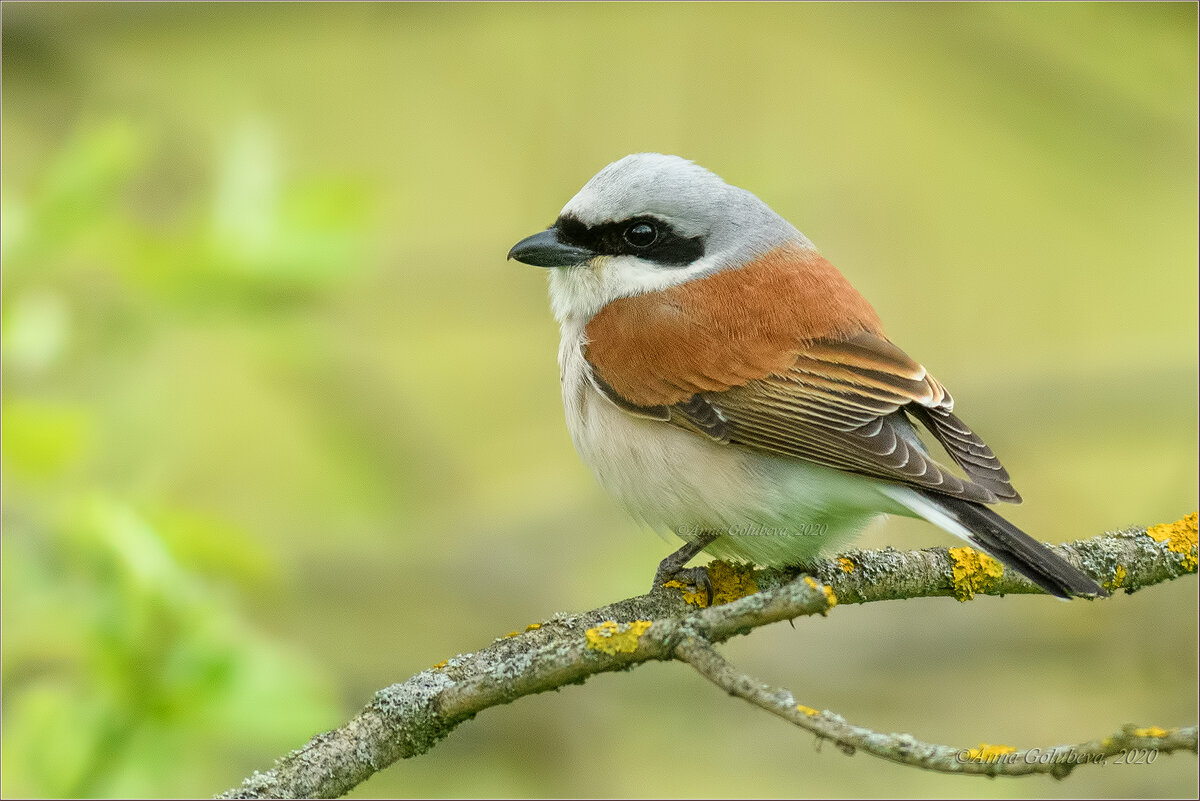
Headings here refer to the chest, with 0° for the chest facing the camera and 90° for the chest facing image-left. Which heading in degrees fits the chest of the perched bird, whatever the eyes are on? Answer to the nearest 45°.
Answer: approximately 90°
